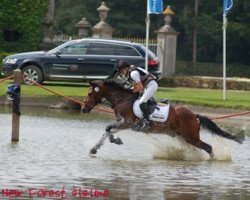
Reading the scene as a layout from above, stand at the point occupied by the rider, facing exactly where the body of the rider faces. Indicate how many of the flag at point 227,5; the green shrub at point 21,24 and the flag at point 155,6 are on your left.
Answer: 0

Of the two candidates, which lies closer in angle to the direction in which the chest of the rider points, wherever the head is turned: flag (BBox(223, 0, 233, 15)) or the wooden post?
the wooden post

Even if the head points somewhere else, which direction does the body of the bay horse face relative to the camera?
to the viewer's left

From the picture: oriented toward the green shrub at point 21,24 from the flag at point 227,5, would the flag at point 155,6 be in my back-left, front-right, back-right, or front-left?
front-left

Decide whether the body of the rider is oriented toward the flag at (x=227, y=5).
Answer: no

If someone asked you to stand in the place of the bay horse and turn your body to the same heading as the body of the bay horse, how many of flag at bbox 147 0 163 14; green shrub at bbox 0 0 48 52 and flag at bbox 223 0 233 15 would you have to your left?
0

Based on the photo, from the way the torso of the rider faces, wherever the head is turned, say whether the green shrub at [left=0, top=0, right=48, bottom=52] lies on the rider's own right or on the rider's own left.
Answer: on the rider's own right

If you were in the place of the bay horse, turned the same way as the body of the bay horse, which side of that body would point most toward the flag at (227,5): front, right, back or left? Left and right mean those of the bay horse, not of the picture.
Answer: right

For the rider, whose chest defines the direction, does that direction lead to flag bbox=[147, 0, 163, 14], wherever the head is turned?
no

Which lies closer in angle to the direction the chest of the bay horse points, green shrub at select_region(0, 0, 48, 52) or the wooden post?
the wooden post

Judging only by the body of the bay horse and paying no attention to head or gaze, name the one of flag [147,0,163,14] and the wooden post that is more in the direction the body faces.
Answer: the wooden post

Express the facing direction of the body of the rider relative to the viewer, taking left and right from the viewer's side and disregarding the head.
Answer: facing to the left of the viewer

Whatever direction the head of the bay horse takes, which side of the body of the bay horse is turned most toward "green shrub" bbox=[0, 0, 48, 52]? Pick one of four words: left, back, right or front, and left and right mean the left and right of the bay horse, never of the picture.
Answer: right

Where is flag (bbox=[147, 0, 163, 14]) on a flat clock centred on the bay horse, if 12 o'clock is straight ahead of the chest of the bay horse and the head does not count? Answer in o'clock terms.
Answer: The flag is roughly at 3 o'clock from the bay horse.
